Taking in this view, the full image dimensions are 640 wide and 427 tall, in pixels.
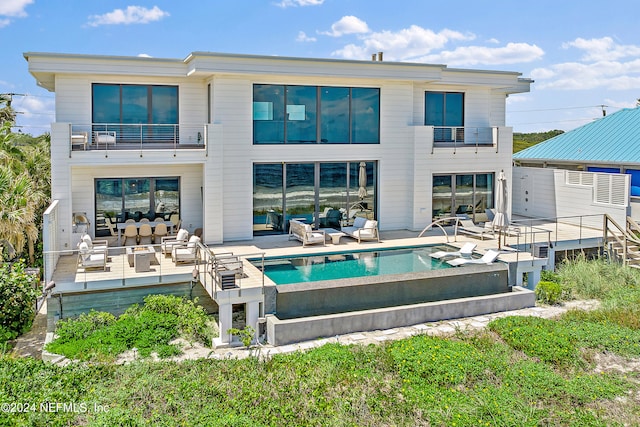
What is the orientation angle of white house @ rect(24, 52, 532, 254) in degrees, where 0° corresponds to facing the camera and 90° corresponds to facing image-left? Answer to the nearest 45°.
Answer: approximately 0°

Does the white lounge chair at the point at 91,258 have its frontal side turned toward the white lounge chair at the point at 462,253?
yes

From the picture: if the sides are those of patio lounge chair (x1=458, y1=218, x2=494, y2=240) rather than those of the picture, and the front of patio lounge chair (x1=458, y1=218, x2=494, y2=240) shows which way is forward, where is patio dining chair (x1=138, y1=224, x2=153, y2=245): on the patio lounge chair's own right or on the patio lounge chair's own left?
on the patio lounge chair's own right

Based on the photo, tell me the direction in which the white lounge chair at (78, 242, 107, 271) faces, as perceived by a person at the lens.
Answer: facing to the right of the viewer

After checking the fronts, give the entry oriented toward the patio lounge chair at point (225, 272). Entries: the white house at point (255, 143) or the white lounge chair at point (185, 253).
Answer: the white house

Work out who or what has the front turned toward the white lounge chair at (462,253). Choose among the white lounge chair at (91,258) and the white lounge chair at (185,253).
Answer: the white lounge chair at (91,258)

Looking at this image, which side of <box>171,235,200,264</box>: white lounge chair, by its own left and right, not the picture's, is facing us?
left

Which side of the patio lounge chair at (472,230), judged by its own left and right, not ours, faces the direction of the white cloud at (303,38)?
back
